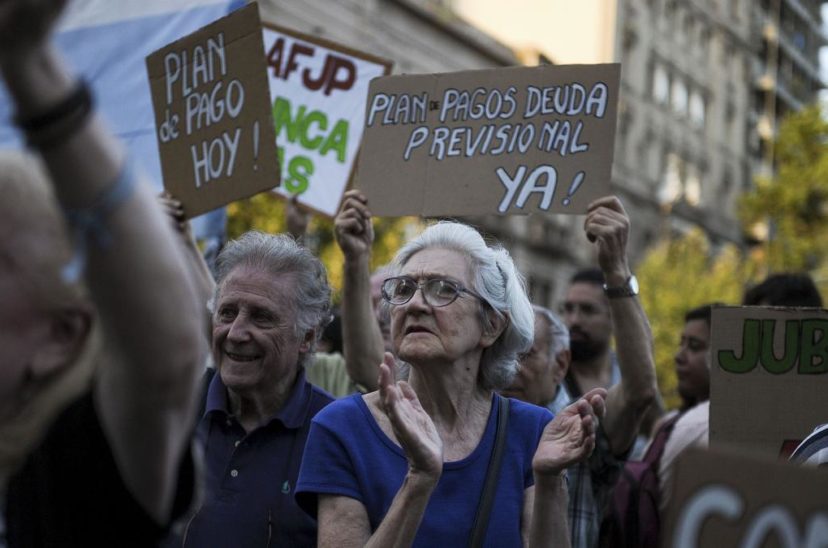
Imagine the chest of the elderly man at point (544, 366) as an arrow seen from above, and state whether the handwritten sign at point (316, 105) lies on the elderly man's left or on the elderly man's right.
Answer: on the elderly man's right

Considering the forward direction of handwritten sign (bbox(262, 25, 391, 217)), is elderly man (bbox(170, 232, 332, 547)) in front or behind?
in front

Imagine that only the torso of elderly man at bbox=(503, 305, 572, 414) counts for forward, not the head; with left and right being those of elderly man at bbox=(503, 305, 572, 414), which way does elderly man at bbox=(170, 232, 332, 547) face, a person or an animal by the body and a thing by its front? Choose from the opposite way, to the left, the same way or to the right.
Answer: the same way

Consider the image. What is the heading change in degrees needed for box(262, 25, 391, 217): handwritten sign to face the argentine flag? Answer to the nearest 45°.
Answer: approximately 135° to its right

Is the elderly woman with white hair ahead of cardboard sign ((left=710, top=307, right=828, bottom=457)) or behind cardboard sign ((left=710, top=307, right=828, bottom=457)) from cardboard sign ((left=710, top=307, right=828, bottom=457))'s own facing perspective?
ahead

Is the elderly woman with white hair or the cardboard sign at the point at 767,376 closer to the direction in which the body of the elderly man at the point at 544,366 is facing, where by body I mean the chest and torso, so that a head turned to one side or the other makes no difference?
the elderly woman with white hair

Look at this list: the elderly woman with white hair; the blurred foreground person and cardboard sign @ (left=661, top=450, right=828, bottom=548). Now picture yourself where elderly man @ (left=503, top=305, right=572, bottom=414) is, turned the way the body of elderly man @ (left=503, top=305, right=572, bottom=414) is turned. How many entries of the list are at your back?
0

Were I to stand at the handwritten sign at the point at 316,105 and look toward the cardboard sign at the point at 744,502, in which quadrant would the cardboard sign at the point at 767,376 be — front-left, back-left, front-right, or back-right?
front-left

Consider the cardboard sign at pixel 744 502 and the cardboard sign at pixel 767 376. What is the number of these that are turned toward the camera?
2

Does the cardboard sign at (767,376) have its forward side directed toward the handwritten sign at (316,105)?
no

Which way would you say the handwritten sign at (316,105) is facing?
toward the camera

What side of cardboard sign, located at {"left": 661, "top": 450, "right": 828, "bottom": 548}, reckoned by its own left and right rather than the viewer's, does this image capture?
front

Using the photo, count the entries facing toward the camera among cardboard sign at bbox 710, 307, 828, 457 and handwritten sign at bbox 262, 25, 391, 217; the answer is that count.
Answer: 2

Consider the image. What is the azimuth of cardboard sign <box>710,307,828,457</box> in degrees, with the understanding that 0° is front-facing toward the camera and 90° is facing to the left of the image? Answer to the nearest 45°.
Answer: approximately 0°

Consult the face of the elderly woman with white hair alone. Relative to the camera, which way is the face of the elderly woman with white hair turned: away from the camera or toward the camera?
toward the camera
